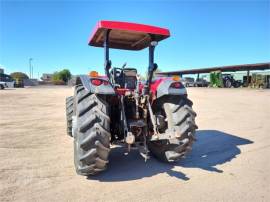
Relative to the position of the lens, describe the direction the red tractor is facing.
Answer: facing away from the viewer and to the left of the viewer
